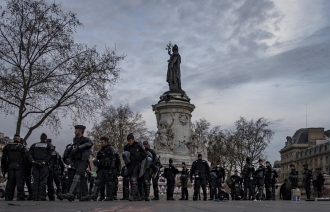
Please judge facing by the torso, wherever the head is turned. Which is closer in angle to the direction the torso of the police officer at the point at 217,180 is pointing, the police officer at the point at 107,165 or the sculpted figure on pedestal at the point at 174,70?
the police officer

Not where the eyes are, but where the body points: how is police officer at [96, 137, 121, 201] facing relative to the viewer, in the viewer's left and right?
facing the viewer and to the left of the viewer

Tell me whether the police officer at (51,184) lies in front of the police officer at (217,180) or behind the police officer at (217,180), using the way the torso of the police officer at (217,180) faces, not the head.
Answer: in front

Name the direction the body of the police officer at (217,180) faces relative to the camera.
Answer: toward the camera

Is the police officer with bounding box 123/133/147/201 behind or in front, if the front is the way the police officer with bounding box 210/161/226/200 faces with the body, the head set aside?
in front

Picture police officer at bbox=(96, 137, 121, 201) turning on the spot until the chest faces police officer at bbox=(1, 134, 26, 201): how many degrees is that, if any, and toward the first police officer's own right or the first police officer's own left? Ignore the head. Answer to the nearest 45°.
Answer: approximately 45° to the first police officer's own right

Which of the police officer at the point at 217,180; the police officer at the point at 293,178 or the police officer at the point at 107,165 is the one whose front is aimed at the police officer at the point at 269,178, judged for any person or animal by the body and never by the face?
the police officer at the point at 293,178

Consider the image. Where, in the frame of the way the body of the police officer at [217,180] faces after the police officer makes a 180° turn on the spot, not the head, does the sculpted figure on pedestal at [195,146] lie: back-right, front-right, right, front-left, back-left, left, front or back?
front

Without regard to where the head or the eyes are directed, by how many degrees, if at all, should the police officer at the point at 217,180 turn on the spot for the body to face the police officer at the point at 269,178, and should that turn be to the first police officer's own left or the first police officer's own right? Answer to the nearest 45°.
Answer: approximately 90° to the first police officer's own left
